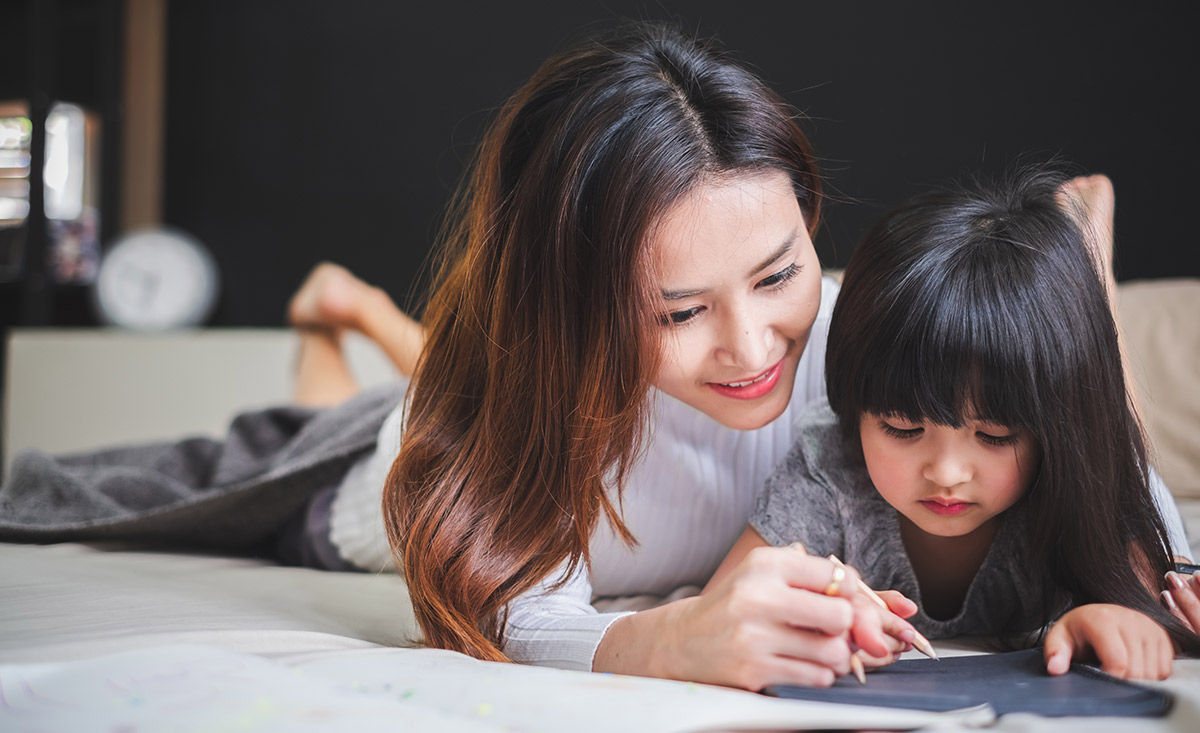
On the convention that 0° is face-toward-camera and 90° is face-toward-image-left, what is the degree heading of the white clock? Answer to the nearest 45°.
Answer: approximately 0°

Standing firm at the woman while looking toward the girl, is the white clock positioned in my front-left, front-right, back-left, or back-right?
back-left

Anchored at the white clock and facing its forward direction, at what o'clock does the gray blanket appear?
The gray blanket is roughly at 12 o'clock from the white clock.

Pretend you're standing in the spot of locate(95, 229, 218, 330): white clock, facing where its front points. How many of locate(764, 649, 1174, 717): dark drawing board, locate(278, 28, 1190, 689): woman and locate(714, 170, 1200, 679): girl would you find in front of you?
3

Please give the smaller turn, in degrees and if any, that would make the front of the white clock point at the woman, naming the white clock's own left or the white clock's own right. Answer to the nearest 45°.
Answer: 0° — it already faces them
